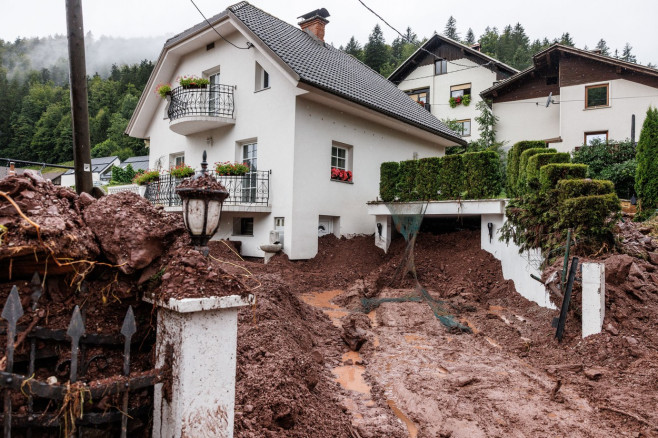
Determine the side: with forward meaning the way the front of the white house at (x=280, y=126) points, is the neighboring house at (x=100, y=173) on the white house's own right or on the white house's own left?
on the white house's own right

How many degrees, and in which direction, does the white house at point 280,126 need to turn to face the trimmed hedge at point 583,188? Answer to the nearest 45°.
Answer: approximately 90° to its left

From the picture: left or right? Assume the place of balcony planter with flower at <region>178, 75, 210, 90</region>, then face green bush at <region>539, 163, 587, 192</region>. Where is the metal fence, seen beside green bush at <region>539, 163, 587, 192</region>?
right

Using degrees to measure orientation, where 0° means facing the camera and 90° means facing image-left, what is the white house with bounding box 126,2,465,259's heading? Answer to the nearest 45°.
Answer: approximately 45°

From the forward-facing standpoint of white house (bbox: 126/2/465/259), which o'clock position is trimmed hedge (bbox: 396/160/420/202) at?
The trimmed hedge is roughly at 8 o'clock from the white house.

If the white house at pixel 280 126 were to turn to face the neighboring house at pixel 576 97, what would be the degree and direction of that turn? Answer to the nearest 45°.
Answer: approximately 180°

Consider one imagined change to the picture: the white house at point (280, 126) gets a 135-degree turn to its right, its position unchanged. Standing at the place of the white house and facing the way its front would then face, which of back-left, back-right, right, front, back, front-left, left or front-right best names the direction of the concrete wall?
back-right

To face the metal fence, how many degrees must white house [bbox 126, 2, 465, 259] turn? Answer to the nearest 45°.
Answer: approximately 45° to its left

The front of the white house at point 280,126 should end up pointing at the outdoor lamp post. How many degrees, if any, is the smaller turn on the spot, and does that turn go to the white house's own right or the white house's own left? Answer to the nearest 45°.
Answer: approximately 45° to the white house's own left

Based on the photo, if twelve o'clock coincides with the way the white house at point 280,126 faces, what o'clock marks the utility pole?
The utility pole is roughly at 11 o'clock from the white house.
